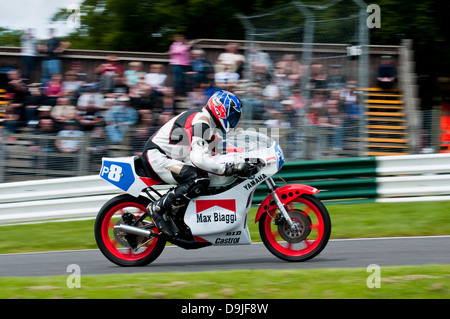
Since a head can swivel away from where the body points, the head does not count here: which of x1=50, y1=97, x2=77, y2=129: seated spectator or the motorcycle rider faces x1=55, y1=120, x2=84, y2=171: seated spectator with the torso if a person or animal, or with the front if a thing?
x1=50, y1=97, x2=77, y2=129: seated spectator

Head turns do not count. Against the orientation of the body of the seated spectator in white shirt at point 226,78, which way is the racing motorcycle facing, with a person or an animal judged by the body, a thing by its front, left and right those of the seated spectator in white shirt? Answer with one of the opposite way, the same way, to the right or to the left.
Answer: to the left

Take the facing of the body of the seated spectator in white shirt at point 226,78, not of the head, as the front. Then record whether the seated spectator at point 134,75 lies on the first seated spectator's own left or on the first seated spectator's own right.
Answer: on the first seated spectator's own right

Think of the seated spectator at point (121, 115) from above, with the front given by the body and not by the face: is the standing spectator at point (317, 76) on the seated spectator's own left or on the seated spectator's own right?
on the seated spectator's own left

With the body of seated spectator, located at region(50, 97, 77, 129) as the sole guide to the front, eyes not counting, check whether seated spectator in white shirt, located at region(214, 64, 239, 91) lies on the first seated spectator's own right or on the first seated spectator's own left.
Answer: on the first seated spectator's own left

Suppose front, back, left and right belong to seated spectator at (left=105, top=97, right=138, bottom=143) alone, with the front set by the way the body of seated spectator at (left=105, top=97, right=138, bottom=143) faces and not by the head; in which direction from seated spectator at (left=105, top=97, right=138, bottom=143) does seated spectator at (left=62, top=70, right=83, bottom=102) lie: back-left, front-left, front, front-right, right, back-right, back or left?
back-right

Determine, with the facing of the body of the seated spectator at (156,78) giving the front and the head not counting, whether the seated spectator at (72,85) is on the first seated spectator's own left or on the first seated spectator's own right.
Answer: on the first seated spectator's own right

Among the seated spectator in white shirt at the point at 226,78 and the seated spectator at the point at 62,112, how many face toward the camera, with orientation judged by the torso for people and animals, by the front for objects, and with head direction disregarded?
2

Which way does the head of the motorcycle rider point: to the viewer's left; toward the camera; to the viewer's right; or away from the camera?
to the viewer's right

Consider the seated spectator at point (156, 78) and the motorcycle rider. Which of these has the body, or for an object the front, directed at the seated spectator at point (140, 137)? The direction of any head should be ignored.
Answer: the seated spectator at point (156, 78)

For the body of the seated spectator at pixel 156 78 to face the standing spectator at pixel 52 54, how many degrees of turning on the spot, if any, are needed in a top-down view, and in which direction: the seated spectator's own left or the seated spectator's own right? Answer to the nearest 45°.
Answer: approximately 135° to the seated spectator's own right

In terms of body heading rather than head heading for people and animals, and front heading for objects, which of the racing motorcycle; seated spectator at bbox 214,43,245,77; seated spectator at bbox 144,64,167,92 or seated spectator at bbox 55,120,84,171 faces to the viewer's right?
the racing motorcycle
